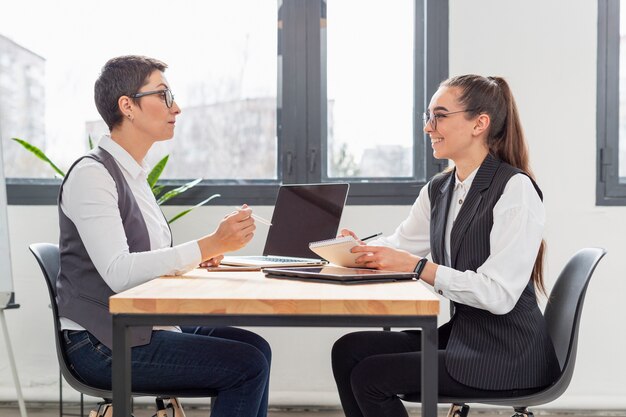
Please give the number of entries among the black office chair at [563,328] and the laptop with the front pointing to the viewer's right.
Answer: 0

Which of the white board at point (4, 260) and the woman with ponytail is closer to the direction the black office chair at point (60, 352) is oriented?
the woman with ponytail

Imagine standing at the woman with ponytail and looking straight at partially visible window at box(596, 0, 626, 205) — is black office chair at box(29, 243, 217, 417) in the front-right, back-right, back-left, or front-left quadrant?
back-left

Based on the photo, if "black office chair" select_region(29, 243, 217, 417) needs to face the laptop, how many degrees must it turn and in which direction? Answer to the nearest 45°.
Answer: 0° — it already faces it

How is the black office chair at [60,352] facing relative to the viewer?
to the viewer's right

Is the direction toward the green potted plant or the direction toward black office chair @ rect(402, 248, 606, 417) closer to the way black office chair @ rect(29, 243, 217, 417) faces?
the black office chair

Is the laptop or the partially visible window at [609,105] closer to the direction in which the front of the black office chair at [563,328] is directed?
the laptop

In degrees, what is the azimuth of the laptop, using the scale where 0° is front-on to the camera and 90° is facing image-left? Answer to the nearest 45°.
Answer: approximately 45°

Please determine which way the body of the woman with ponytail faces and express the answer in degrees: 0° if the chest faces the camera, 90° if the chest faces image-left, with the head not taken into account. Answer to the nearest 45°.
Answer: approximately 90°

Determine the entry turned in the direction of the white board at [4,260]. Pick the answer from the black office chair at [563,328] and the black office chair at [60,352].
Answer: the black office chair at [563,328]

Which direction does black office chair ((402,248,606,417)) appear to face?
to the viewer's left

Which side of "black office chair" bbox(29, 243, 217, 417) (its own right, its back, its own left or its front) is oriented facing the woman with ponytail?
front

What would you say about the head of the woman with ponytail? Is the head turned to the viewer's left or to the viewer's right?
to the viewer's left

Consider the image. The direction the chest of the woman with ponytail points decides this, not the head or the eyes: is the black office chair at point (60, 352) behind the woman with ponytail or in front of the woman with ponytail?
in front

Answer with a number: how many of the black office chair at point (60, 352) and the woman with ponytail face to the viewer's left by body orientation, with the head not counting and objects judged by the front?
1
